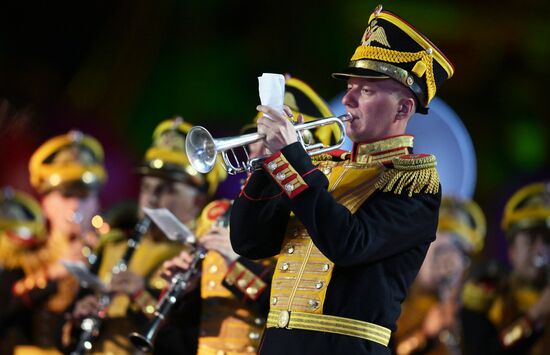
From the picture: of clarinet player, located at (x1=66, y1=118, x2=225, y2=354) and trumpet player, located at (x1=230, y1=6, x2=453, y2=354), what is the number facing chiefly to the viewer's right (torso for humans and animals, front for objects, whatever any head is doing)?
0

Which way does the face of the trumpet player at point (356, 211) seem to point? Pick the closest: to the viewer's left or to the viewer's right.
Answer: to the viewer's left

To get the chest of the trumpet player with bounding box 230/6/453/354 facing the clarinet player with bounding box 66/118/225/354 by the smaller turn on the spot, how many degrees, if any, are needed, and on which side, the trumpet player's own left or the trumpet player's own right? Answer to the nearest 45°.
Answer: approximately 90° to the trumpet player's own right

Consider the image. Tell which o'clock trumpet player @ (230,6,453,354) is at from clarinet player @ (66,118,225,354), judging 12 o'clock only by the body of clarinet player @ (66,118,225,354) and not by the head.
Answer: trumpet player @ (230,6,453,354) is roughly at 10 o'clock from clarinet player @ (66,118,225,354).

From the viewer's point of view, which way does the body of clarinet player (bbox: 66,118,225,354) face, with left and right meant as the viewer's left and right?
facing the viewer and to the left of the viewer

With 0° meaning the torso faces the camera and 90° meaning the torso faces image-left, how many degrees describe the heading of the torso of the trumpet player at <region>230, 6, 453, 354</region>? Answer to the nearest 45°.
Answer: approximately 45°

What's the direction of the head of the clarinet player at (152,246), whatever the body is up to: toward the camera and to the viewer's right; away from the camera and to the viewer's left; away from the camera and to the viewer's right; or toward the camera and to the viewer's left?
toward the camera and to the viewer's left
